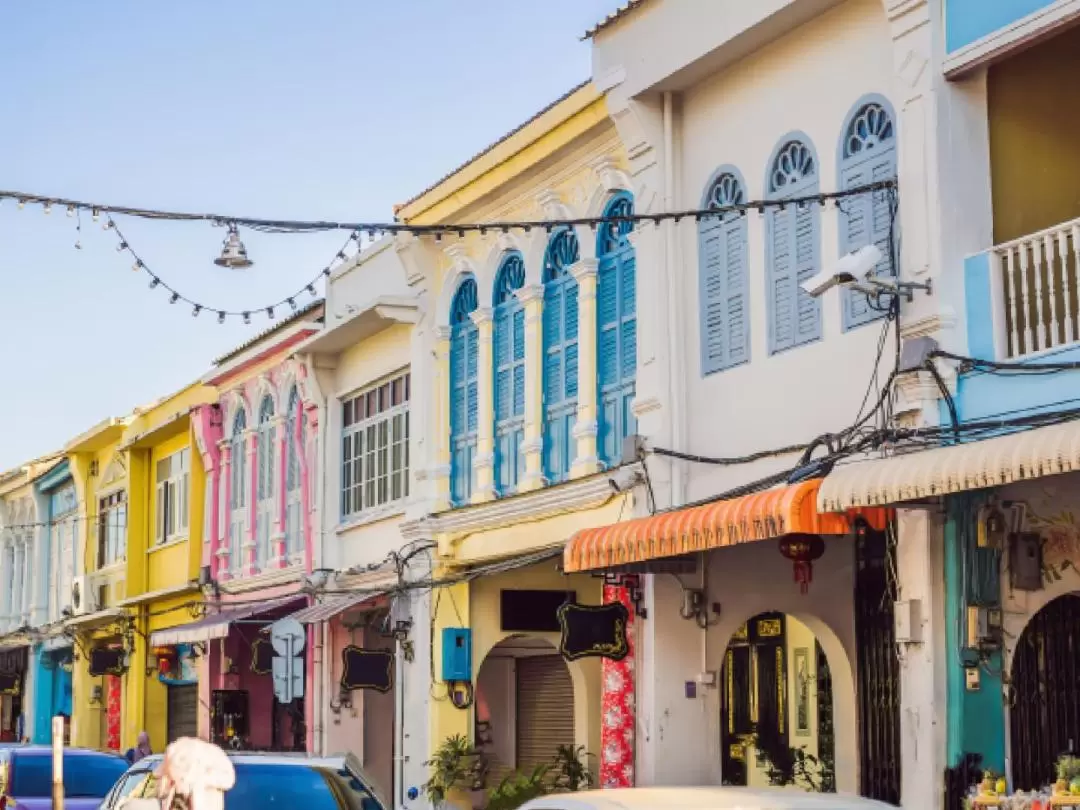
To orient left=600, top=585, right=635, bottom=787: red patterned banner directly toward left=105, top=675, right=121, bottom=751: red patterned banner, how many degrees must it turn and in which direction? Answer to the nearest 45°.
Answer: approximately 135° to its right

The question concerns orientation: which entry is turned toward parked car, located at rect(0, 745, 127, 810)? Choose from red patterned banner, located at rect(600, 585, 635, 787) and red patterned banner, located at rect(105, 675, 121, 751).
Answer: red patterned banner, located at rect(105, 675, 121, 751)

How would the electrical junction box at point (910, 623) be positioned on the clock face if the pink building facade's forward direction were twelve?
The electrical junction box is roughly at 10 o'clock from the pink building facade.

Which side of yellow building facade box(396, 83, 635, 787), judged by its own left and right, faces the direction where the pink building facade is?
right

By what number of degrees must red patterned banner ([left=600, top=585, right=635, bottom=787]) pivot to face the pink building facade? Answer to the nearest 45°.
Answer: approximately 135° to its right

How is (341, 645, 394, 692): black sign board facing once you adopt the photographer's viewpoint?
facing the viewer

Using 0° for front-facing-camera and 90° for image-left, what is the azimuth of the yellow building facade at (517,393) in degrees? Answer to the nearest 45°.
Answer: approximately 45°

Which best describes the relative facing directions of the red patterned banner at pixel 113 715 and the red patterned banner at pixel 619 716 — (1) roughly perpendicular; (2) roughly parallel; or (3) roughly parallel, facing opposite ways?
roughly parallel

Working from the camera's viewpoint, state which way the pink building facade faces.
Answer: facing the viewer and to the left of the viewer

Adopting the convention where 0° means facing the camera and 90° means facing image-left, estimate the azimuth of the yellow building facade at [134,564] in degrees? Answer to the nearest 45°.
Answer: approximately 45°

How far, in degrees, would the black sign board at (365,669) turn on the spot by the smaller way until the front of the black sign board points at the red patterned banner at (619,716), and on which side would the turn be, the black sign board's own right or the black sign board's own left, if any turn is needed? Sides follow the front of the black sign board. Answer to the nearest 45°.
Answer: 0° — it already faces it

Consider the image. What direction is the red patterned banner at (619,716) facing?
toward the camera
